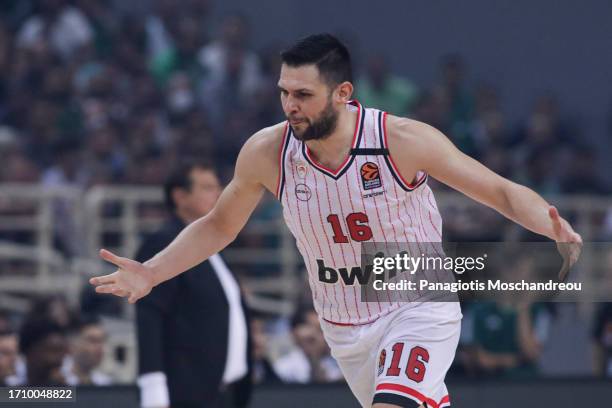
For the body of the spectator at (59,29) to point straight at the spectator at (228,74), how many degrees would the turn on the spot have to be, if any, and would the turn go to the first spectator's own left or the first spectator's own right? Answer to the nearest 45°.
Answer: approximately 90° to the first spectator's own left

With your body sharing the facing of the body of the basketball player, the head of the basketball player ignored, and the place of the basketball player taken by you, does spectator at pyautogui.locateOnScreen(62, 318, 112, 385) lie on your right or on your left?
on your right

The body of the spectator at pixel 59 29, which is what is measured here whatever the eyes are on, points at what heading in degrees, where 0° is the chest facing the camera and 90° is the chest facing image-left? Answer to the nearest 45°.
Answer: approximately 0°

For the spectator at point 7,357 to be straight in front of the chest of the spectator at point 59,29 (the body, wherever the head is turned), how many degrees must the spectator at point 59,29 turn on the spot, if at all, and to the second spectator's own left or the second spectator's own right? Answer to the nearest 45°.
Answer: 0° — they already face them

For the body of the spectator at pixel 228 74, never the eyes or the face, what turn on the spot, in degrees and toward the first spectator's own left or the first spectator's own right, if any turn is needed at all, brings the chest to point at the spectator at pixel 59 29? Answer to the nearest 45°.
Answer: approximately 90° to the first spectator's own right

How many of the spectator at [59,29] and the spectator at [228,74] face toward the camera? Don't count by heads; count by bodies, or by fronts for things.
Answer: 2

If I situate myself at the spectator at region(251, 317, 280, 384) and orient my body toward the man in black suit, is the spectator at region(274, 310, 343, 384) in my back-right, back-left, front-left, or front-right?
back-left
